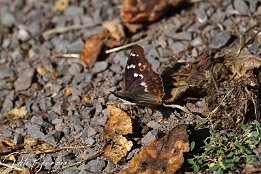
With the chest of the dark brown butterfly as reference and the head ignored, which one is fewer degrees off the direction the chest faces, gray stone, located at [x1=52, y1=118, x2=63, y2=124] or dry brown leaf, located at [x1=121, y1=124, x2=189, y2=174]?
the gray stone

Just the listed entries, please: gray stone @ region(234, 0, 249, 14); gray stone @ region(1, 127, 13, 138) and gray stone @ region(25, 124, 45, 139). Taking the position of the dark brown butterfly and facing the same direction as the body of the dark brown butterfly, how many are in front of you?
2

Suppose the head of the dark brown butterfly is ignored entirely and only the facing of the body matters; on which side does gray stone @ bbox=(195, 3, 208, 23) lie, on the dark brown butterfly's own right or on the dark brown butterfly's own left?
on the dark brown butterfly's own right

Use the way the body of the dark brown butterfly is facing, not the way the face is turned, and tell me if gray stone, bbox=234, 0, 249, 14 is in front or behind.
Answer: behind

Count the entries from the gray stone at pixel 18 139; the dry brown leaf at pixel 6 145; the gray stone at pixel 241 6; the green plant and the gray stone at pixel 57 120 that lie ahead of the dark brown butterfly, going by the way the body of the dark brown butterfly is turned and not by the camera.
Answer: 3

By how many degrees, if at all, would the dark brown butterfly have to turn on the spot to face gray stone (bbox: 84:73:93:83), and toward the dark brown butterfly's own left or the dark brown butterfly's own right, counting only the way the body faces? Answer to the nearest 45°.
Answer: approximately 45° to the dark brown butterfly's own right

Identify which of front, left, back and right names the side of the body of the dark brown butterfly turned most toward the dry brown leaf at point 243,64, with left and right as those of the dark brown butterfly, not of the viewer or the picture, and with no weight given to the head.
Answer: back

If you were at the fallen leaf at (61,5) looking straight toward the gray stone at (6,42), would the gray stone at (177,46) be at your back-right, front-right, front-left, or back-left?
back-left

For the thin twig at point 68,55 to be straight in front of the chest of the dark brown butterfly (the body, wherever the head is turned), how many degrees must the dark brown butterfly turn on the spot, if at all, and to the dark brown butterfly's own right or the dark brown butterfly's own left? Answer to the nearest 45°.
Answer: approximately 45° to the dark brown butterfly's own right

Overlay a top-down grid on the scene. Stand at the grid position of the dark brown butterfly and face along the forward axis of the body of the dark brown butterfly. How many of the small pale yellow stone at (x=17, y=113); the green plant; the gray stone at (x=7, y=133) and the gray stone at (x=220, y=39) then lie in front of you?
2

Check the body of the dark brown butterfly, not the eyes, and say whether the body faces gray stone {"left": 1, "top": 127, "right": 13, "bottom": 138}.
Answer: yes

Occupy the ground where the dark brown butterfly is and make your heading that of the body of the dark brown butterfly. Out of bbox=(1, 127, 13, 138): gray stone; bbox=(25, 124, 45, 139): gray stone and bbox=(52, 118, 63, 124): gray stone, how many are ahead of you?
3

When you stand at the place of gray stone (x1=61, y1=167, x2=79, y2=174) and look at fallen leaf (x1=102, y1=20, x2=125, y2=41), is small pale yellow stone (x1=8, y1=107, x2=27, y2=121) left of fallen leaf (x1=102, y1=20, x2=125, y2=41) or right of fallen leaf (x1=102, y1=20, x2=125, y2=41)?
left

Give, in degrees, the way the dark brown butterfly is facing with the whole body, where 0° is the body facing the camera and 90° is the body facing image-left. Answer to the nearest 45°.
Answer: approximately 90°
